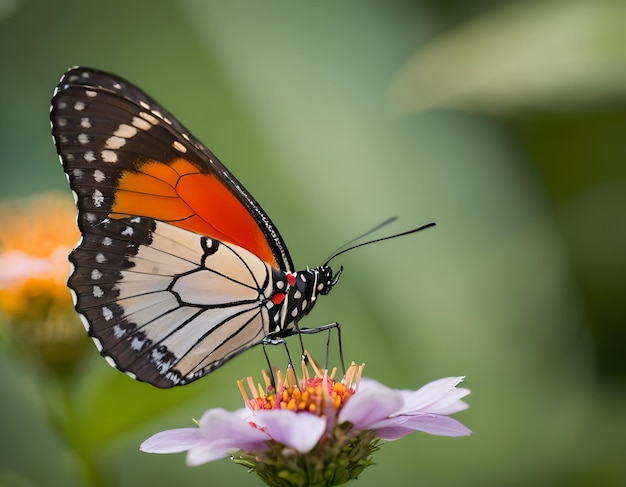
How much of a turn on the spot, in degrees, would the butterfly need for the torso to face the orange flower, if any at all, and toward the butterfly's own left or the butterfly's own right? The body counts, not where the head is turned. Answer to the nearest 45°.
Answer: approximately 135° to the butterfly's own left

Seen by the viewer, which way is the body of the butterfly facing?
to the viewer's right
